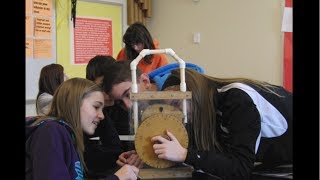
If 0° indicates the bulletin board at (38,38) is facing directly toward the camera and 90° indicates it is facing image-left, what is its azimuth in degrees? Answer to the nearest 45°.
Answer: approximately 0°

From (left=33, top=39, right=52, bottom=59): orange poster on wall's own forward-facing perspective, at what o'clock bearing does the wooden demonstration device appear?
The wooden demonstration device is roughly at 12 o'clock from the orange poster on wall.

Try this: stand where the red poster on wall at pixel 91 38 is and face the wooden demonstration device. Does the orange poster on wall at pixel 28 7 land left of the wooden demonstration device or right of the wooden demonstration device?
right

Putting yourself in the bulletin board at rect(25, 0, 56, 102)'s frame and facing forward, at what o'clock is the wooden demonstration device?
The wooden demonstration device is roughly at 12 o'clock from the bulletin board.
